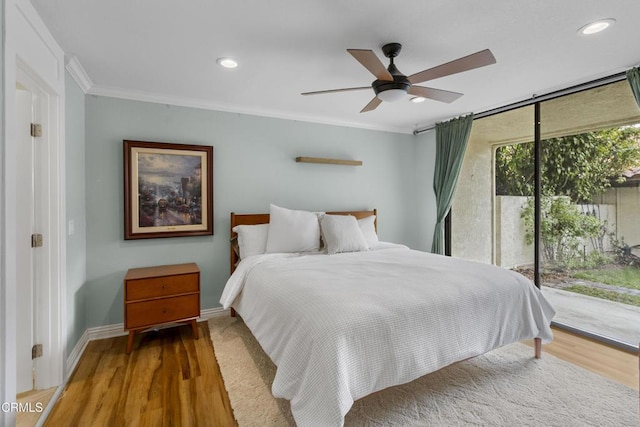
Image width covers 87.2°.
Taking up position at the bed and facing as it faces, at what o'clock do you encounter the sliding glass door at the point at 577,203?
The sliding glass door is roughly at 9 o'clock from the bed.

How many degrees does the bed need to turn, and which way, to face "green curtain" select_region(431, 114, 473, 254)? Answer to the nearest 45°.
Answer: approximately 135° to its left

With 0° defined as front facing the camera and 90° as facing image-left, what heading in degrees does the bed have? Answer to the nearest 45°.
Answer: approximately 315°

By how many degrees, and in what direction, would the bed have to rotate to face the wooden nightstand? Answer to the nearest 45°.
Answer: approximately 135° to its right

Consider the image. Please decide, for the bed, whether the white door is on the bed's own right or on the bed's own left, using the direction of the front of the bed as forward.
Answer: on the bed's own right
